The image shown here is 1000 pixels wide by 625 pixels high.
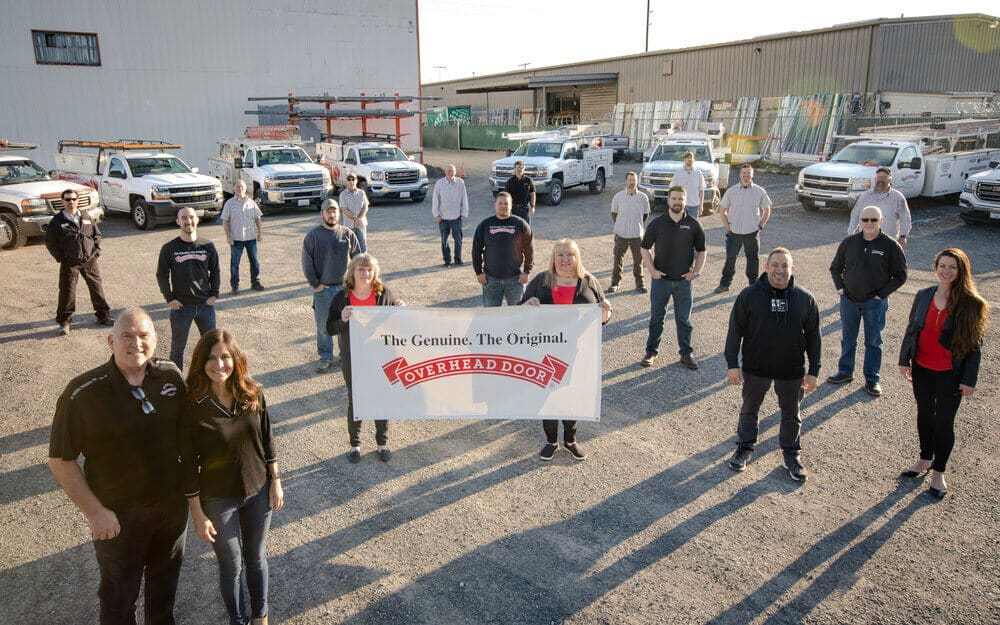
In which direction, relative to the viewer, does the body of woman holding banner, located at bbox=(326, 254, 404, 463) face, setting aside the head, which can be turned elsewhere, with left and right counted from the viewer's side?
facing the viewer

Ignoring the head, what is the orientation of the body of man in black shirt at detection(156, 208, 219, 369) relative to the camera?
toward the camera

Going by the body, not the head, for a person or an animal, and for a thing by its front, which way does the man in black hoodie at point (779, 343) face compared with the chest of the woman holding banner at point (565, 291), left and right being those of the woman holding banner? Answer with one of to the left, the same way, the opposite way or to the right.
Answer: the same way

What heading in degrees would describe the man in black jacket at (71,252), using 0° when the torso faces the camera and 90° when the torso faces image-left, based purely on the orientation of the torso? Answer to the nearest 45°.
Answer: approximately 0°

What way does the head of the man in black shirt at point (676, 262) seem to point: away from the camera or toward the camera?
toward the camera

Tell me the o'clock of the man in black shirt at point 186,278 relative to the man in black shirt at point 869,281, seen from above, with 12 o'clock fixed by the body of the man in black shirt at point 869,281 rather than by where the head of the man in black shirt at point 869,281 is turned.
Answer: the man in black shirt at point 186,278 is roughly at 2 o'clock from the man in black shirt at point 869,281.

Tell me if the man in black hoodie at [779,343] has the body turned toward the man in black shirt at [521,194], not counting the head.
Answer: no

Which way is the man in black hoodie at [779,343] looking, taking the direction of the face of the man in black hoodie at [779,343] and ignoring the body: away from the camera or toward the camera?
toward the camera

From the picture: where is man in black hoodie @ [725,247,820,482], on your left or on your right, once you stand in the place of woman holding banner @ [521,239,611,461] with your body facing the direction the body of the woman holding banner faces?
on your left

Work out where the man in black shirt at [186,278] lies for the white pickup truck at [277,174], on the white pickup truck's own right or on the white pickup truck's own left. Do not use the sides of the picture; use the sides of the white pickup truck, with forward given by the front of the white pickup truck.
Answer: on the white pickup truck's own right

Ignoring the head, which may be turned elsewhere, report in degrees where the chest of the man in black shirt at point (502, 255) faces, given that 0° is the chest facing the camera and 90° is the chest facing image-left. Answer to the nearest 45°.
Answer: approximately 0°

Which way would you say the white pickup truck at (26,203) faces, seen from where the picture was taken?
facing the viewer and to the right of the viewer

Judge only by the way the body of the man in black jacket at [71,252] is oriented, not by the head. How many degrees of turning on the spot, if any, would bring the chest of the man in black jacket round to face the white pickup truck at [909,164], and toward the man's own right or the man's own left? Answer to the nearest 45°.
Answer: approximately 90° to the man's own left

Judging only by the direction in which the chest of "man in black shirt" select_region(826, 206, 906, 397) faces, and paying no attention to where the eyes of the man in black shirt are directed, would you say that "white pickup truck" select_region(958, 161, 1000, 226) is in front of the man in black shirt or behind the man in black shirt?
behind

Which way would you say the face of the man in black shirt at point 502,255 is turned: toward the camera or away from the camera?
toward the camera

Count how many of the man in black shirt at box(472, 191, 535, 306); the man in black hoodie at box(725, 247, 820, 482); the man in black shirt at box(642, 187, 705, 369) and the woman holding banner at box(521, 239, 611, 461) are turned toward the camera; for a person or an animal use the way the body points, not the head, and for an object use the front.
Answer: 4

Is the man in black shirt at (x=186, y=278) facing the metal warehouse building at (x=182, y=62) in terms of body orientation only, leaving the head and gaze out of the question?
no

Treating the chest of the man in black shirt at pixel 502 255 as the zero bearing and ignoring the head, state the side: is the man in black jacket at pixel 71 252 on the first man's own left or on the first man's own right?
on the first man's own right
